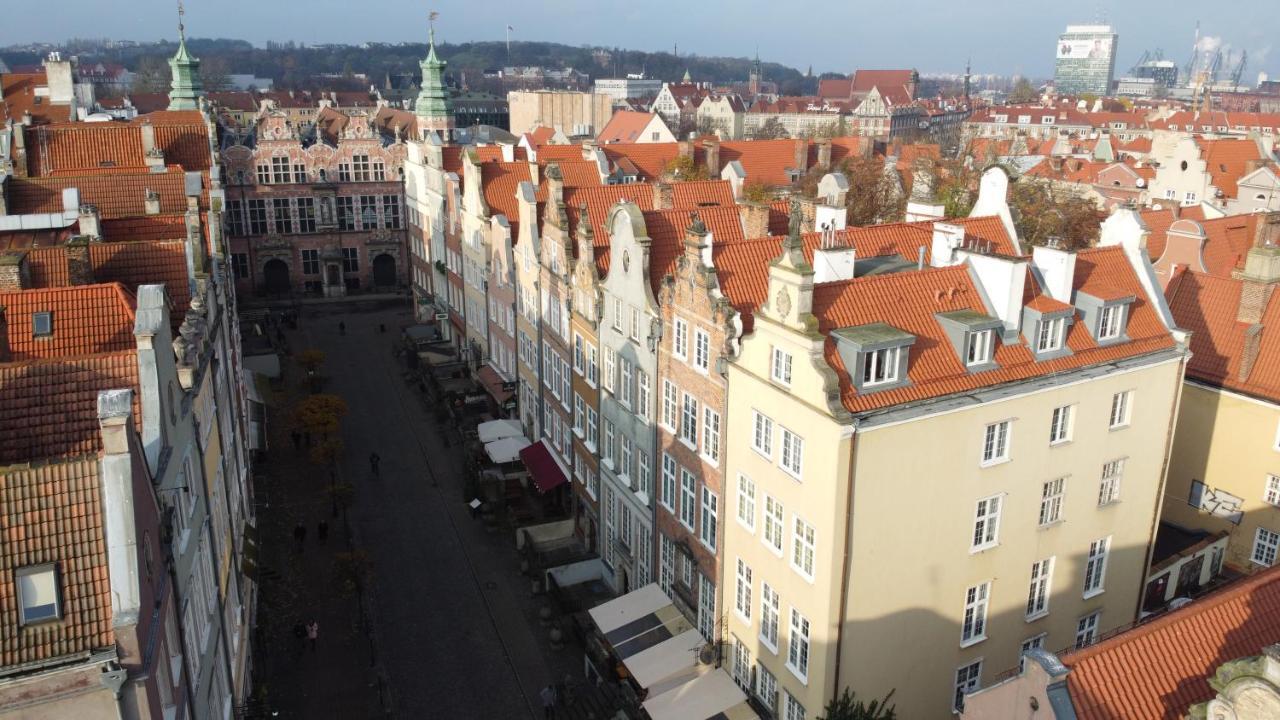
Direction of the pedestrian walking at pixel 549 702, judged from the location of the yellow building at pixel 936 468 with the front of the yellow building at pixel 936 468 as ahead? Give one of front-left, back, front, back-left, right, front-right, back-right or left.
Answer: front-right

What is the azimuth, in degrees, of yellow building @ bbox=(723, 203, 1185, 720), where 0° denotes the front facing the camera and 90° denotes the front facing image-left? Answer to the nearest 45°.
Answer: approximately 45°

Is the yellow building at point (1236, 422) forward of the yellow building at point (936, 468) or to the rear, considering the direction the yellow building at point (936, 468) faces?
to the rear

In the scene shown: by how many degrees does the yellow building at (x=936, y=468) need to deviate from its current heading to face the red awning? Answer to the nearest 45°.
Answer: approximately 90° to its right

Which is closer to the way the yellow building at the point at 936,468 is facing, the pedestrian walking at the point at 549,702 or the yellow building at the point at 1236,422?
the pedestrian walking
